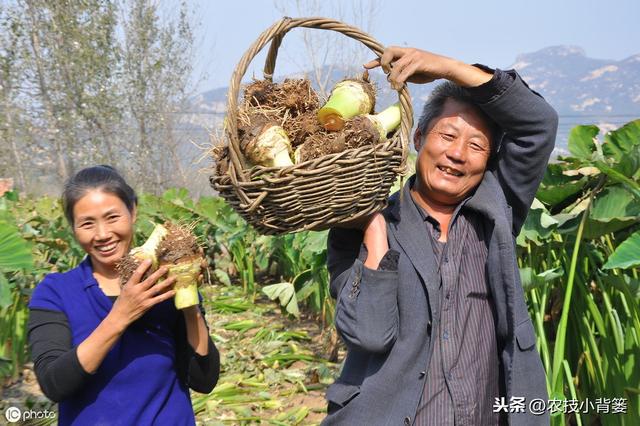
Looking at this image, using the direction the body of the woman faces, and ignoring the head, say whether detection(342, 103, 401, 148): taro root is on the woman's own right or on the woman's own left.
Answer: on the woman's own left

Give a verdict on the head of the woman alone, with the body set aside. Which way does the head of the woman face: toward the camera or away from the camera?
toward the camera

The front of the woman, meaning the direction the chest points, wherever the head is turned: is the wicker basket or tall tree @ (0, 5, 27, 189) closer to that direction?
the wicker basket

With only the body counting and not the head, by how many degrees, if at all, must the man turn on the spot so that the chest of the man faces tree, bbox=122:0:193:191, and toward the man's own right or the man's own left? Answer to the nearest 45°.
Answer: approximately 135° to the man's own right

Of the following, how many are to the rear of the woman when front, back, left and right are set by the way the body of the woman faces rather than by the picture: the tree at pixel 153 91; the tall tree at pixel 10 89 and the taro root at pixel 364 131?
2

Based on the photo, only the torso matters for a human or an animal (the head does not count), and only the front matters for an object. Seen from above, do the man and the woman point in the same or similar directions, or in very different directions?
same or similar directions

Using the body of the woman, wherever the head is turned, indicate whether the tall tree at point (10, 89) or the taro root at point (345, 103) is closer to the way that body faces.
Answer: the taro root

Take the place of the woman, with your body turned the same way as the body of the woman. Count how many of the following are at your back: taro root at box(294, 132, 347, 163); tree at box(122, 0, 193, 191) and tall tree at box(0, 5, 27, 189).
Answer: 2

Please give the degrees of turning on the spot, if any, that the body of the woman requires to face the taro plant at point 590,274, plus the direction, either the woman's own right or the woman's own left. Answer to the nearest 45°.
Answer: approximately 90° to the woman's own left

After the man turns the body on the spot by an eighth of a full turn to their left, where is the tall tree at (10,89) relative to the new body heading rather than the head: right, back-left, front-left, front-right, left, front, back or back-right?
back

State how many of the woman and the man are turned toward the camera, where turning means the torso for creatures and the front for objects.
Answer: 2

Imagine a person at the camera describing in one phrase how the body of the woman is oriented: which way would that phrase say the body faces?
toward the camera

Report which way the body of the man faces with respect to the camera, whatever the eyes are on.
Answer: toward the camera

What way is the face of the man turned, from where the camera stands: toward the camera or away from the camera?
toward the camera
